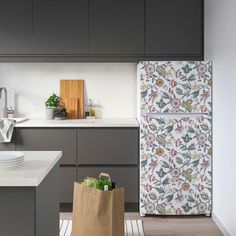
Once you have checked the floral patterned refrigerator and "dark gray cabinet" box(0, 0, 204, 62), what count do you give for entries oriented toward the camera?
2

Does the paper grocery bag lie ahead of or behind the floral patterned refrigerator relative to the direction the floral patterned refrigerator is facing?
ahead

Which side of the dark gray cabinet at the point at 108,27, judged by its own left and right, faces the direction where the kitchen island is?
front

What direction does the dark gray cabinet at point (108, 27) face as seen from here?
toward the camera

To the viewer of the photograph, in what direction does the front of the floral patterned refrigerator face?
facing the viewer
